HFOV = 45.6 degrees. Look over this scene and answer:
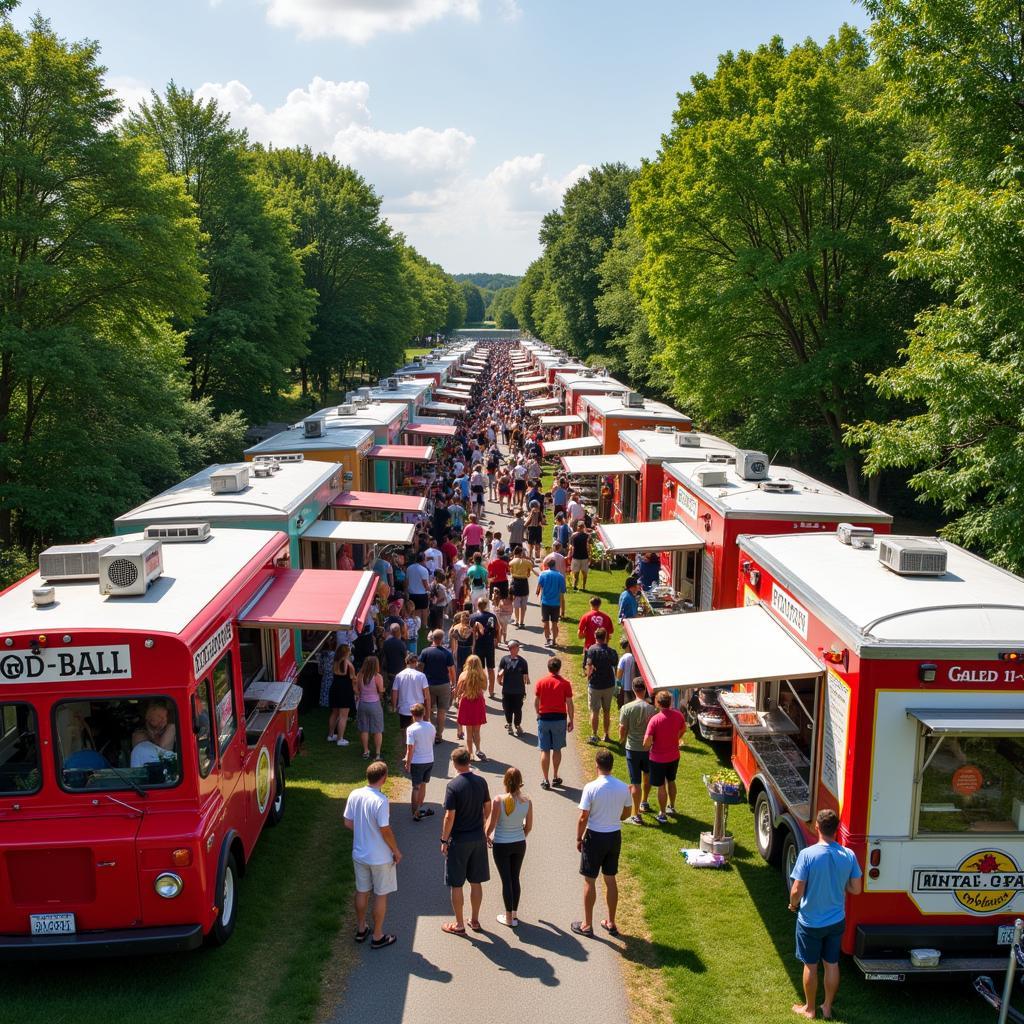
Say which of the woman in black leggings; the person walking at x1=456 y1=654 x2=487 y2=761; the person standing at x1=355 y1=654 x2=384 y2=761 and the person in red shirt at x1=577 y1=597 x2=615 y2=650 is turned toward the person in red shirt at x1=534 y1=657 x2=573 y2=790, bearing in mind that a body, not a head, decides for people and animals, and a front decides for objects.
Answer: the woman in black leggings

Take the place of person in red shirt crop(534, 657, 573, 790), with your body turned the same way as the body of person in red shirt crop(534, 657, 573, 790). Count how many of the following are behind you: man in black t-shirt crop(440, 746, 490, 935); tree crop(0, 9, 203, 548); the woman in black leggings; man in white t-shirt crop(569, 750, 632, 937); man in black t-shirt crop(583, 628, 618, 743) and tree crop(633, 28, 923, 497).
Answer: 3

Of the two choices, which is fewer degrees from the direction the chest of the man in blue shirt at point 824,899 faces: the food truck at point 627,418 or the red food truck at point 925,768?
the food truck

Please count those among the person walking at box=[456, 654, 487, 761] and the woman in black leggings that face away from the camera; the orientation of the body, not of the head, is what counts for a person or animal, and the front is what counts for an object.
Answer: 2

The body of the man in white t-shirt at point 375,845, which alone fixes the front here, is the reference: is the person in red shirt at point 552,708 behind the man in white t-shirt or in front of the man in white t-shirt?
in front

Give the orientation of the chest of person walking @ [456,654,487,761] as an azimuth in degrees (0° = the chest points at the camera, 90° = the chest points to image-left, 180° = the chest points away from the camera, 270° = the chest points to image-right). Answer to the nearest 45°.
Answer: approximately 180°

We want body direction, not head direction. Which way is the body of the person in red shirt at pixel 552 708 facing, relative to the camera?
away from the camera
